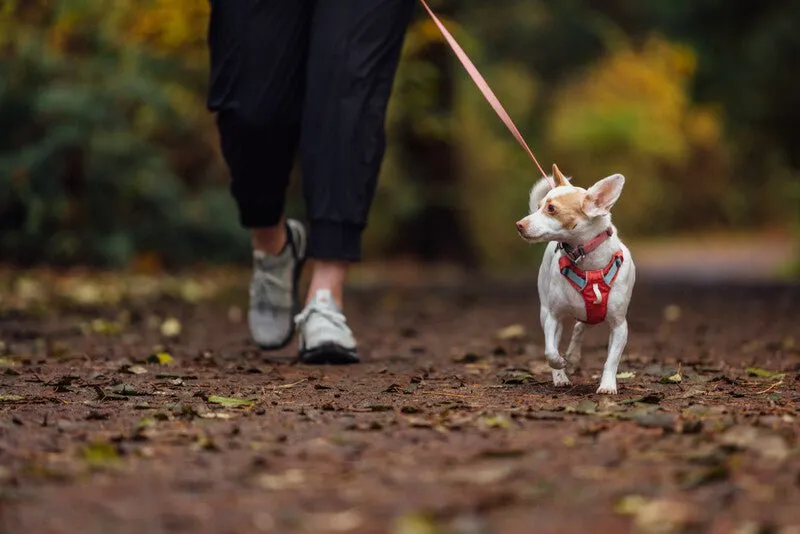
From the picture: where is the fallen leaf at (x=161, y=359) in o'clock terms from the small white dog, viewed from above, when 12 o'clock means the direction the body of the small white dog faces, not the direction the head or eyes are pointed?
The fallen leaf is roughly at 4 o'clock from the small white dog.

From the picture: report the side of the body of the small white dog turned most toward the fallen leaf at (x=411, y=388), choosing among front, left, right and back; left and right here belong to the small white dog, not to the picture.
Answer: right

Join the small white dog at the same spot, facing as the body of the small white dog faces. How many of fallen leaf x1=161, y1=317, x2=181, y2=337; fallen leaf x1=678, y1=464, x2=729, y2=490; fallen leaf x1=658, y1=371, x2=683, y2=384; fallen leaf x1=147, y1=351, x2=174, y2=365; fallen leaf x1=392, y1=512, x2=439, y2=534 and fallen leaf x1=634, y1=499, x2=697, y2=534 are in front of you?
3

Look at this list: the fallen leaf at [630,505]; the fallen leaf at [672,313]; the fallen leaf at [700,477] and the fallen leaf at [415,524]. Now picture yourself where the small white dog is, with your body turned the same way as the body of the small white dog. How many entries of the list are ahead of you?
3

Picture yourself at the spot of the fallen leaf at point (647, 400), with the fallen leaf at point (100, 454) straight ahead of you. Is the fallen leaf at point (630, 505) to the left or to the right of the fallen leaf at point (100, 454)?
left

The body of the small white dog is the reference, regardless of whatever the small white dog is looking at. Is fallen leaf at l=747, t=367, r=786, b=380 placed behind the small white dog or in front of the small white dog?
behind

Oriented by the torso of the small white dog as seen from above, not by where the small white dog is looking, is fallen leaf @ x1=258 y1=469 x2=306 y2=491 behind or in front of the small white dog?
in front

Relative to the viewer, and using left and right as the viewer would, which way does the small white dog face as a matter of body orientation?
facing the viewer

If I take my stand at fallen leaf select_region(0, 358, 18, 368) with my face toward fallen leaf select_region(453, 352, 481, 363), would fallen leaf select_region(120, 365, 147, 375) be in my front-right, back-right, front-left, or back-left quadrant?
front-right

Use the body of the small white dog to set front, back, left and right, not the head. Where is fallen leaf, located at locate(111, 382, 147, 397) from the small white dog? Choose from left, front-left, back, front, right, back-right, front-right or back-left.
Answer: right

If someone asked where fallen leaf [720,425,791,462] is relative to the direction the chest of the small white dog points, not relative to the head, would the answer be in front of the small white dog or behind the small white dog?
in front

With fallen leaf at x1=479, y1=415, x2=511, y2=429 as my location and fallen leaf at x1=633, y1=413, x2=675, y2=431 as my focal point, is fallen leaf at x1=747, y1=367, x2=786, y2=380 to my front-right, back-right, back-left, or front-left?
front-left

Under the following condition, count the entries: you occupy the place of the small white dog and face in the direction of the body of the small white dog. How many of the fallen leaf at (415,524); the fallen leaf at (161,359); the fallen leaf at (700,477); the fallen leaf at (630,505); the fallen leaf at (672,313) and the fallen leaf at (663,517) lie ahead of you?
4

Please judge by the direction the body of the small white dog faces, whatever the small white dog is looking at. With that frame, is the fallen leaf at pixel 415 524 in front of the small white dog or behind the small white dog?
in front

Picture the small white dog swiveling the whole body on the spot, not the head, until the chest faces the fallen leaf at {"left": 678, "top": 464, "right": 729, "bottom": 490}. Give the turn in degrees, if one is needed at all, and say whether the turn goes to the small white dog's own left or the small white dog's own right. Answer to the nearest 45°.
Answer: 0° — it already faces it

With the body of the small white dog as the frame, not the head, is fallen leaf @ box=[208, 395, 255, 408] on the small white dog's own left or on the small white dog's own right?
on the small white dog's own right
